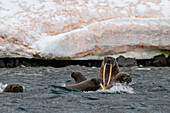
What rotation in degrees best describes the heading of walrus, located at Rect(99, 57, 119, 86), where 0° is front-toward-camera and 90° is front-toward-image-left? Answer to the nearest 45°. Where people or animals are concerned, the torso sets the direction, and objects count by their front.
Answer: approximately 0°

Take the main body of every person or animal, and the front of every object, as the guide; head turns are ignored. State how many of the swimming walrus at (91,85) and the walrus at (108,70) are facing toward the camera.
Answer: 1

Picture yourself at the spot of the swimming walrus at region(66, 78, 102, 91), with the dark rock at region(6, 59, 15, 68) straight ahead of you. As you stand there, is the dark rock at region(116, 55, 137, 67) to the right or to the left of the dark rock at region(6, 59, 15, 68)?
right

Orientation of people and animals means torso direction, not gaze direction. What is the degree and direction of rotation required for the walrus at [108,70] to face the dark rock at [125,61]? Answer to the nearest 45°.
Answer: approximately 180°
